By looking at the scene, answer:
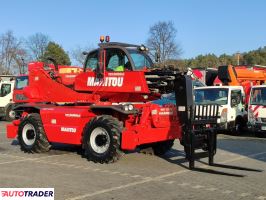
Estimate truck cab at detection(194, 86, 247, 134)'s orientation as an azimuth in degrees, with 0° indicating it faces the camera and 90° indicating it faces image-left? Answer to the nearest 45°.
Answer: approximately 45°

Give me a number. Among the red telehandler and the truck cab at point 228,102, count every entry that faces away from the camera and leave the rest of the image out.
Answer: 0

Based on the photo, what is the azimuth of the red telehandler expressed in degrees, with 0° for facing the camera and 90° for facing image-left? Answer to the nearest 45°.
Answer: approximately 315°

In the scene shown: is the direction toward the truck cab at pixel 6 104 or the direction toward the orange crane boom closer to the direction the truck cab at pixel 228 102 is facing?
the truck cab

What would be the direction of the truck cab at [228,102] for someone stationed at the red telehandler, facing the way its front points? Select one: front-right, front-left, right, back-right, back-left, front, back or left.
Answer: left

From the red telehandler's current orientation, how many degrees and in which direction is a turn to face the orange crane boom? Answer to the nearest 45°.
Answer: approximately 90° to its left

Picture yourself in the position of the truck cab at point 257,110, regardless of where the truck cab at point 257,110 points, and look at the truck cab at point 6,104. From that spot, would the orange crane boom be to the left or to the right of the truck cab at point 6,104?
right

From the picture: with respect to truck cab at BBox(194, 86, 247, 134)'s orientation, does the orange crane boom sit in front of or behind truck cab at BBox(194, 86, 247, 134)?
behind

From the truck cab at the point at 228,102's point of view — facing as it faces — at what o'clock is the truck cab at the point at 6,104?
the truck cab at the point at 6,104 is roughly at 2 o'clock from the truck cab at the point at 228,102.

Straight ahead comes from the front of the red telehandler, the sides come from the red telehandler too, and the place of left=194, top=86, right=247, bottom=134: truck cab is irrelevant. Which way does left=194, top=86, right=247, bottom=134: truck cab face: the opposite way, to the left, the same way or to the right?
to the right
